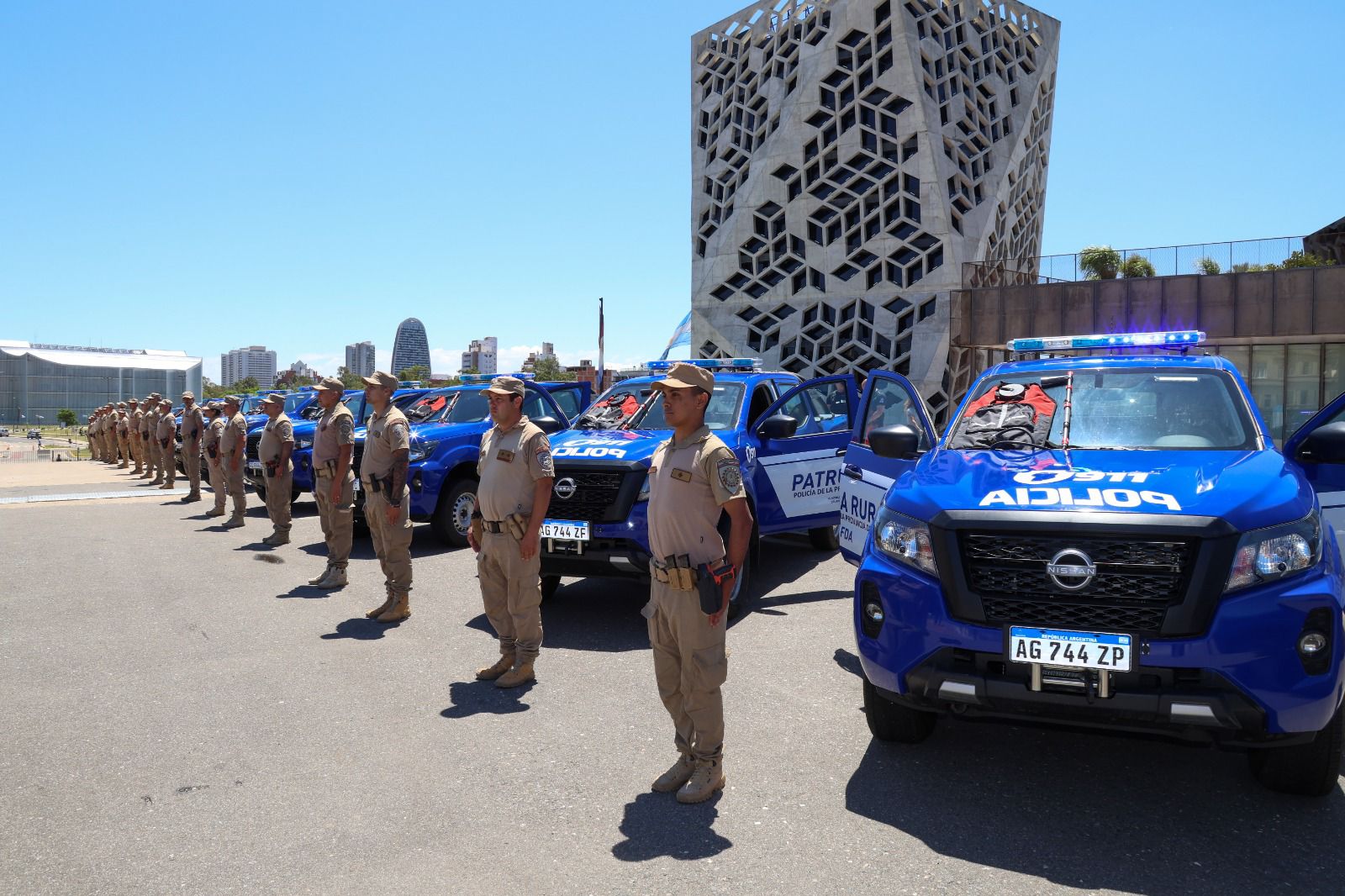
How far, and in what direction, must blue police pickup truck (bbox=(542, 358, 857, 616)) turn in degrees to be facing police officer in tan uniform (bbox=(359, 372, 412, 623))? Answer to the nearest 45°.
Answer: approximately 45° to its right

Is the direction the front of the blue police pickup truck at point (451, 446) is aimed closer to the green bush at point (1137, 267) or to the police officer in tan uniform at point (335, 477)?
the police officer in tan uniform

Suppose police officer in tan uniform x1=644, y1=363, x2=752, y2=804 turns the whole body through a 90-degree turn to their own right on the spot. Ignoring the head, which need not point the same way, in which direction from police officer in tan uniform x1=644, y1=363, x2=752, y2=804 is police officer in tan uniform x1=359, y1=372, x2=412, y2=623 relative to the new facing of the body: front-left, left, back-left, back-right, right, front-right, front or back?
front

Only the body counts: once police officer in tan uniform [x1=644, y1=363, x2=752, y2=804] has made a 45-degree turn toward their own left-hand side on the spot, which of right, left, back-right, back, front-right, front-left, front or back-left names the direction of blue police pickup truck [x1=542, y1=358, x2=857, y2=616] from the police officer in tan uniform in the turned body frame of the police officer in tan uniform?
back

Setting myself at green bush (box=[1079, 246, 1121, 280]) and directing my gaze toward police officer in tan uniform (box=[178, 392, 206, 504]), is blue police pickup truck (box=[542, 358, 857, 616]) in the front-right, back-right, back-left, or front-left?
front-left

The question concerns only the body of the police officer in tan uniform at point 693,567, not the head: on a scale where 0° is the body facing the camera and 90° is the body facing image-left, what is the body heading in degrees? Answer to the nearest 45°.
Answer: approximately 45°

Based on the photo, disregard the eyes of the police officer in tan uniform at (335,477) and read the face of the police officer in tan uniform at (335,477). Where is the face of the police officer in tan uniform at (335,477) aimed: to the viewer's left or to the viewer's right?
to the viewer's left

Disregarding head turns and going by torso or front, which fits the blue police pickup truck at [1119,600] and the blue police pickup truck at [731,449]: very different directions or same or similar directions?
same or similar directions

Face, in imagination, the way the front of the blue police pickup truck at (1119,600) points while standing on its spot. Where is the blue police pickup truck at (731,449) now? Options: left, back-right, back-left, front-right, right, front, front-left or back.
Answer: back-right

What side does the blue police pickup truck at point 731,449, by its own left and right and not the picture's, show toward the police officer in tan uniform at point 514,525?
front

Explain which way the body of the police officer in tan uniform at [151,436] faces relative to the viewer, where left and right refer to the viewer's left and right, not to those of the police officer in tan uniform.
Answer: facing the viewer and to the left of the viewer

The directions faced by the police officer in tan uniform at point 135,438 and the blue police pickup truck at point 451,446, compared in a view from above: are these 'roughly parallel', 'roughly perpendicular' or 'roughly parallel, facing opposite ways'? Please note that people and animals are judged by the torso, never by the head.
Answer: roughly parallel

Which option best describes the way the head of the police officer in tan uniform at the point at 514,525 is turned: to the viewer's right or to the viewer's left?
to the viewer's left

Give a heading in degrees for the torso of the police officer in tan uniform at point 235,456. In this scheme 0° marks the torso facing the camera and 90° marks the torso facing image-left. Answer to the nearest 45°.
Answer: approximately 90°

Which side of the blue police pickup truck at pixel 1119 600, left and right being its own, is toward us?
front

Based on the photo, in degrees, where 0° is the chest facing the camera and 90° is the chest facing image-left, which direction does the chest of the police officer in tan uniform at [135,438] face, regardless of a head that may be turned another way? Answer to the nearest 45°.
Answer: approximately 45°
